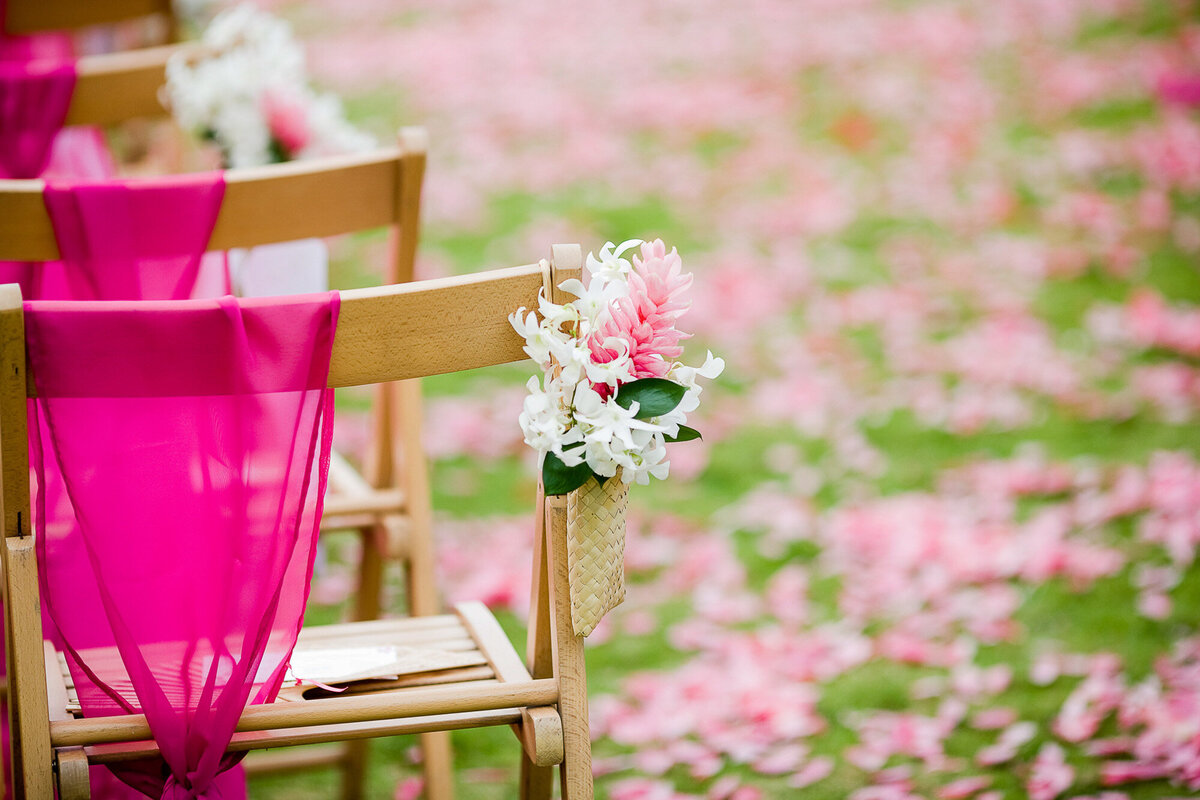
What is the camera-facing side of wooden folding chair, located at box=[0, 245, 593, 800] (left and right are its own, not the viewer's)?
back
